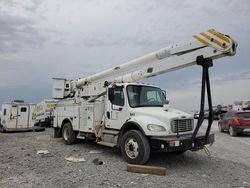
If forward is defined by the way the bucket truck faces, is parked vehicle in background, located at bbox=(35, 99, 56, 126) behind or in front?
behind

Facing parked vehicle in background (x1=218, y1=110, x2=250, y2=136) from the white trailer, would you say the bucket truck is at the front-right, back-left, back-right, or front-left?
front-right

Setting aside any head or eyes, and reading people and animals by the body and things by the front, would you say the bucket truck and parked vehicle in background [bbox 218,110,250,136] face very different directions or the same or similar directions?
very different directions

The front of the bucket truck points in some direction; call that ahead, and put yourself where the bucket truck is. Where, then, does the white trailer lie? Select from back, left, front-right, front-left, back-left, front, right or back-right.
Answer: back

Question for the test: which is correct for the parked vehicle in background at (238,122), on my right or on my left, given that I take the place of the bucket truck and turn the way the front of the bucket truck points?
on my left

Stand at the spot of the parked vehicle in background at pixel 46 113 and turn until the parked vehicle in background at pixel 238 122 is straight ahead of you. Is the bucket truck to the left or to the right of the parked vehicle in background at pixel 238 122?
right

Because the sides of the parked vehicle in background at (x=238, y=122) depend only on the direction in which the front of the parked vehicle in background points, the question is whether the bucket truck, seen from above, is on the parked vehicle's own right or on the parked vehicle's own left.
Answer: on the parked vehicle's own left
